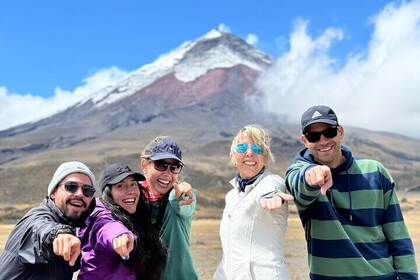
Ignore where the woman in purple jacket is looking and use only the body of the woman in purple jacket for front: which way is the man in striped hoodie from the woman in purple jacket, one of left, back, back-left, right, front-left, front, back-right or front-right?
front-left

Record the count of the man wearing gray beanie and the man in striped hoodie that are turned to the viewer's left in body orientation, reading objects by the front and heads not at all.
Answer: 0

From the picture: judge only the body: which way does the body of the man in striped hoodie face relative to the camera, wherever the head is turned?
toward the camera

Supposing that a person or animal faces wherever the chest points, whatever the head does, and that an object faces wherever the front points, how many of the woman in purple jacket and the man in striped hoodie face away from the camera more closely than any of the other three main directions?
0

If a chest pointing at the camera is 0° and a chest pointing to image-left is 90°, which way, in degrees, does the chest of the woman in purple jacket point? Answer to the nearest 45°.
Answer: approximately 315°

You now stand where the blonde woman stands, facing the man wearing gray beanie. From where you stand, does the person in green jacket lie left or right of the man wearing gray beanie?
right

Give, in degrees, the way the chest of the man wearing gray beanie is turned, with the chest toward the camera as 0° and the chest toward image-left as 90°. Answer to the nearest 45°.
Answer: approximately 315°

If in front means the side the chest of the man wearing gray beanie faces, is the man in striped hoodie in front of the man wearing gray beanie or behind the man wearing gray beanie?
in front

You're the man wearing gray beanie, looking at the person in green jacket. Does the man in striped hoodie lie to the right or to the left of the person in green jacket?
right

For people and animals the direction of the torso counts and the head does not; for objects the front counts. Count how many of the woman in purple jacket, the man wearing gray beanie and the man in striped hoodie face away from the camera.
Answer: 0

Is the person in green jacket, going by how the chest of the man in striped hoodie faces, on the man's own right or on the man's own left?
on the man's own right
